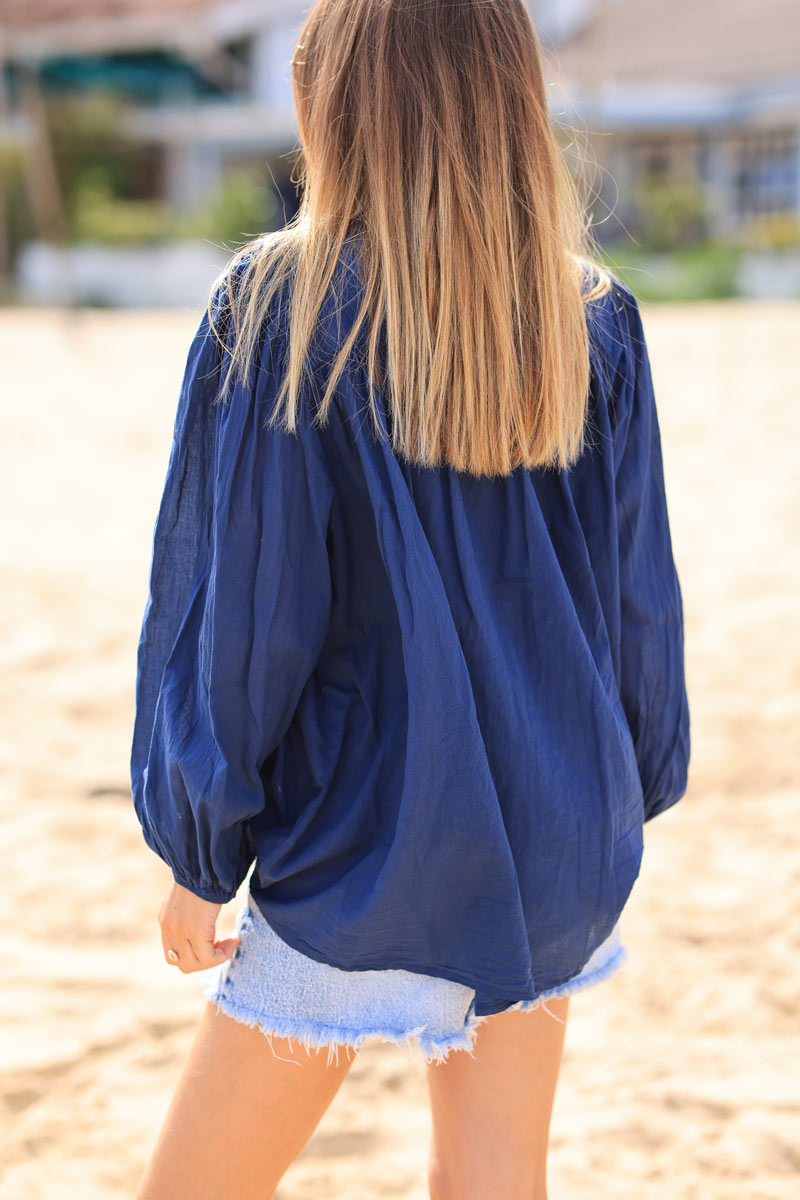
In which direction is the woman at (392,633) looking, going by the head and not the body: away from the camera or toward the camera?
away from the camera

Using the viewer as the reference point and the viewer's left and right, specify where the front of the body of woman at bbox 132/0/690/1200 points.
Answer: facing away from the viewer and to the left of the viewer

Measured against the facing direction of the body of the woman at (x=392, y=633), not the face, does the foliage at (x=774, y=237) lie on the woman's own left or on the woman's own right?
on the woman's own right
